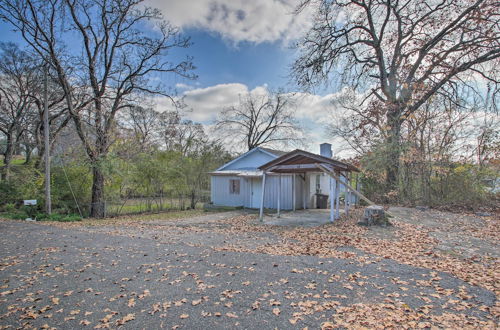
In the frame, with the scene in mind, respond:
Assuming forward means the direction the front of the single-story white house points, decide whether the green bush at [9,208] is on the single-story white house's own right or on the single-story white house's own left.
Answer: on the single-story white house's own right

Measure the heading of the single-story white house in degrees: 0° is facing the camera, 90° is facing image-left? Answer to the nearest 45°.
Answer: approximately 0°

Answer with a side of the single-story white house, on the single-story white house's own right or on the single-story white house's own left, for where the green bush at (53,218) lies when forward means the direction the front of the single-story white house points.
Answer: on the single-story white house's own right

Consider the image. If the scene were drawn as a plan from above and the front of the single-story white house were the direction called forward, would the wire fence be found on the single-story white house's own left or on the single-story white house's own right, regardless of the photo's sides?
on the single-story white house's own right
